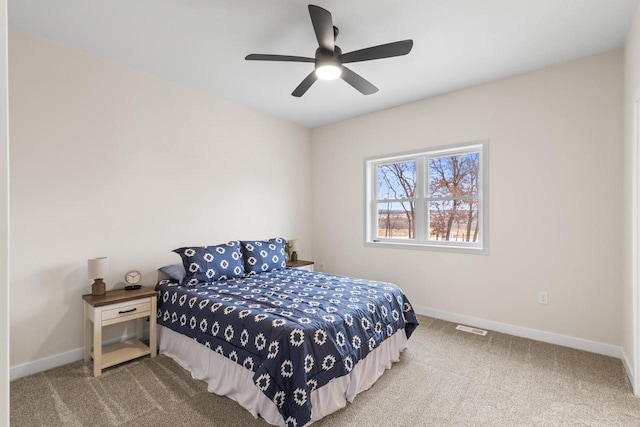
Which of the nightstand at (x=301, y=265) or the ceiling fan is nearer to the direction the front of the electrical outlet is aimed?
the ceiling fan

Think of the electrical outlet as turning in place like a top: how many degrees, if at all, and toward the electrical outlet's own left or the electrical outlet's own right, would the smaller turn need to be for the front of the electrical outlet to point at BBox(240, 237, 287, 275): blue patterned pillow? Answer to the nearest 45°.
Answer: approximately 45° to the electrical outlet's own right

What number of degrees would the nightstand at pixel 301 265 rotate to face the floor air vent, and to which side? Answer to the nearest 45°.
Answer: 0° — it already faces it

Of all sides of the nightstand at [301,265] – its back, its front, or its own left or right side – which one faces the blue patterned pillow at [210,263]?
right

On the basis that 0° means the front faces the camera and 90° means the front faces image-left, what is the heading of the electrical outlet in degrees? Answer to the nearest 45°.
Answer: approximately 0°

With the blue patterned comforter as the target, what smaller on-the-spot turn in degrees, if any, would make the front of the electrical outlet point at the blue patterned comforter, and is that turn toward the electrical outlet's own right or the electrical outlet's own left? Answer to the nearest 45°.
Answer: approximately 45° to the electrical outlet's own right

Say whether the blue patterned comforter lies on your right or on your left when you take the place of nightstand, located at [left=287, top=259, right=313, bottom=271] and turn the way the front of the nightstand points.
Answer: on your right

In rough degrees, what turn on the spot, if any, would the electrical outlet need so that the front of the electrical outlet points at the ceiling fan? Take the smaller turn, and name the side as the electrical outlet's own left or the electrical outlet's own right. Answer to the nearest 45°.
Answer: approximately 45° to the electrical outlet's own right

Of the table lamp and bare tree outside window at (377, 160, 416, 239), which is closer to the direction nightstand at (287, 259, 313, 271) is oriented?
the bare tree outside window

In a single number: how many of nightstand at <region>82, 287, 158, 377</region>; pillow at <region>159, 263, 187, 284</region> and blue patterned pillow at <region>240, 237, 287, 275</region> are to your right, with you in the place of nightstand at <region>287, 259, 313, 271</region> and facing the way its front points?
3

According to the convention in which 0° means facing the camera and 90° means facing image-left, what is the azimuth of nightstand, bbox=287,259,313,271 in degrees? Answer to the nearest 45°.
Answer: approximately 315°

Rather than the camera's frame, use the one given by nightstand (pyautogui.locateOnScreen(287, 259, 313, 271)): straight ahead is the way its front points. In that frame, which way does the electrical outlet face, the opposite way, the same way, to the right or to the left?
to the right

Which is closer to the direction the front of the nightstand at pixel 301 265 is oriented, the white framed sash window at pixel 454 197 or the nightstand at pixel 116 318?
the white framed sash window
